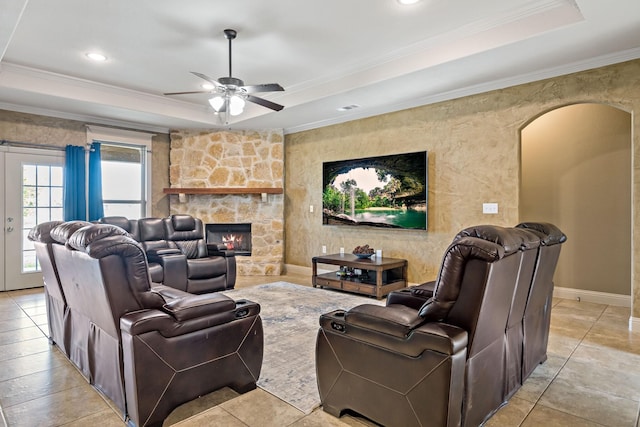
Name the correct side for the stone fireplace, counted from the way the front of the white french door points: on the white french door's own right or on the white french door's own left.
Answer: on the white french door's own left

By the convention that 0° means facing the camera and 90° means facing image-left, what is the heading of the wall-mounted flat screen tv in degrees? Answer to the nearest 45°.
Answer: approximately 45°

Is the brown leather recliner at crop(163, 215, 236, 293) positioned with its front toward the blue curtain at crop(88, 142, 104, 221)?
no

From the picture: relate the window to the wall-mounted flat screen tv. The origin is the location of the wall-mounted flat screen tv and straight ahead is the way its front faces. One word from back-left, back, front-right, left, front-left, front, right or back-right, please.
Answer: front-right

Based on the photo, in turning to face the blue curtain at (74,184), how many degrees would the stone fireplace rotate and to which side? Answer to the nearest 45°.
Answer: approximately 90° to its right

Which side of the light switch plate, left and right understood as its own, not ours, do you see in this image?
front

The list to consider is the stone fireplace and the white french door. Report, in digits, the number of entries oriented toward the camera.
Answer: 2

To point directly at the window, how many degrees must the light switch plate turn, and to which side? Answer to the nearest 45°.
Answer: approximately 90° to its right

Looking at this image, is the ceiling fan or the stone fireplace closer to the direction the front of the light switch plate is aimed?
the ceiling fan

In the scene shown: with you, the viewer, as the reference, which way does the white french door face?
facing the viewer

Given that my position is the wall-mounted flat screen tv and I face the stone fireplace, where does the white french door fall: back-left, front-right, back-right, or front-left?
front-left

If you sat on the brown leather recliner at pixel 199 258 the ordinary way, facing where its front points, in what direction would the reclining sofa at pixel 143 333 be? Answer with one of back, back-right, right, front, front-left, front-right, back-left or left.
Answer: front-right

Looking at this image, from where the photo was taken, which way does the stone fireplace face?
toward the camera

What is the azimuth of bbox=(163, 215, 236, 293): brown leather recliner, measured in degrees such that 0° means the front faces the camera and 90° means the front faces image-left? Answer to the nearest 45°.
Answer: approximately 315°

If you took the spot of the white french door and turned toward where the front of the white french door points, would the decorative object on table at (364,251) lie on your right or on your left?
on your left

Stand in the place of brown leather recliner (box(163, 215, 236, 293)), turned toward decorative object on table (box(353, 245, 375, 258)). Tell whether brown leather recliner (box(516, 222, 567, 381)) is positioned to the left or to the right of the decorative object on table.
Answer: right

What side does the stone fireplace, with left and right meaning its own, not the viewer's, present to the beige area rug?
front

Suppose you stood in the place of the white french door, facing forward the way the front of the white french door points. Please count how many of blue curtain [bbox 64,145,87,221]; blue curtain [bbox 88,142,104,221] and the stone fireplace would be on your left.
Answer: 3
